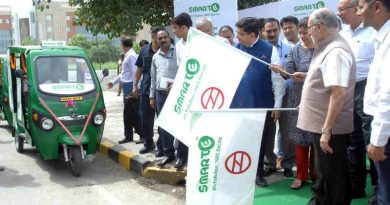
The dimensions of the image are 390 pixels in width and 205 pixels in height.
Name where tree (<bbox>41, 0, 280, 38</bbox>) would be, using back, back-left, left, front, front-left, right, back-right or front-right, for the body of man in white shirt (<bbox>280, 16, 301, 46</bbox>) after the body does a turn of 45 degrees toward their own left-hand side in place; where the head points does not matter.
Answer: back-right

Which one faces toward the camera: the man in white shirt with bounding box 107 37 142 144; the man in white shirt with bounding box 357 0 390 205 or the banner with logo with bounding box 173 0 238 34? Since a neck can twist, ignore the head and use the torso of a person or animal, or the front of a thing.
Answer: the banner with logo

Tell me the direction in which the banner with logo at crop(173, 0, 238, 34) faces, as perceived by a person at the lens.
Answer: facing the viewer

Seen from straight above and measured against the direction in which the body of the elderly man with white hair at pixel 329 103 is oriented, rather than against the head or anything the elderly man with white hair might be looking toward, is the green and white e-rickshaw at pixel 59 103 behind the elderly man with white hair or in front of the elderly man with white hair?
in front

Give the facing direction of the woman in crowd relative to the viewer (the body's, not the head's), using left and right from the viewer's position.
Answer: facing the viewer and to the left of the viewer

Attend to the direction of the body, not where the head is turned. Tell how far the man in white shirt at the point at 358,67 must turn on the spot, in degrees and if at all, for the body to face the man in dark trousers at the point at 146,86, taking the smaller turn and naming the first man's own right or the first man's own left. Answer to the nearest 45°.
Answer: approximately 90° to the first man's own right

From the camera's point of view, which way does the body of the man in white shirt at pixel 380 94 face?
to the viewer's left

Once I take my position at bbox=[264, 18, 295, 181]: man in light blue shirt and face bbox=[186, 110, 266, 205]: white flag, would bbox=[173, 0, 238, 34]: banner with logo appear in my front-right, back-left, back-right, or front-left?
back-right

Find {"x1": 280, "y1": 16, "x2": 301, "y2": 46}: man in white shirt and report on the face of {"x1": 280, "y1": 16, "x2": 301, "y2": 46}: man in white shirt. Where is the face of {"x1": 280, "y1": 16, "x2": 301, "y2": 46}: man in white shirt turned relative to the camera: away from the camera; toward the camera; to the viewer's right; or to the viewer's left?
toward the camera

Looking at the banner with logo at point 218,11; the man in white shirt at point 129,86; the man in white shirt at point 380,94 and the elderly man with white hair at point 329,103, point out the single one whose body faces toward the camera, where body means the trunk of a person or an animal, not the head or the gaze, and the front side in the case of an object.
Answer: the banner with logo
